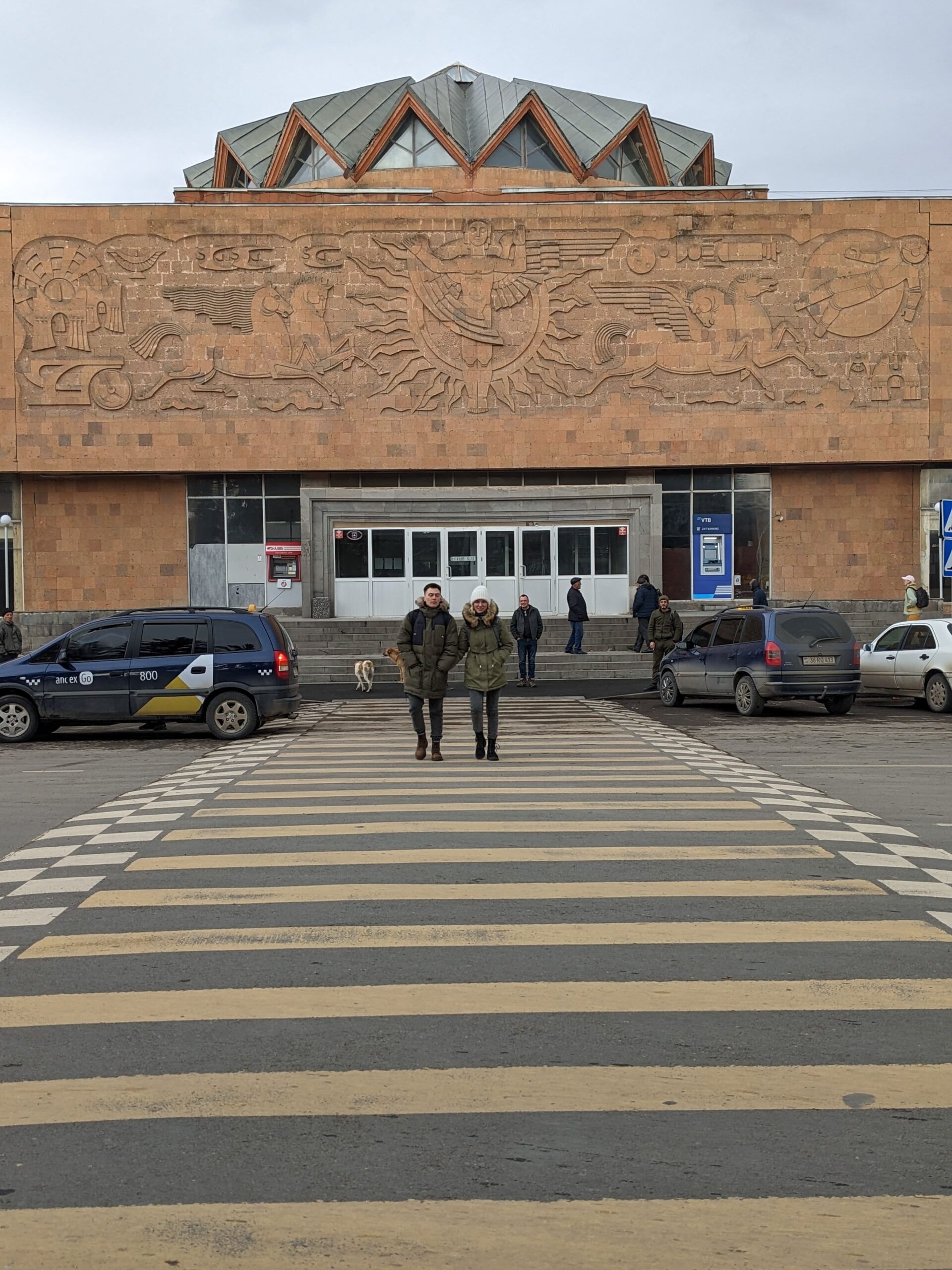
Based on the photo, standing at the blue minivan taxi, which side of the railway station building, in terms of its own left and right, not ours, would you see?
front

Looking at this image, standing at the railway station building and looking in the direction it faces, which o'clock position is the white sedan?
The white sedan is roughly at 11 o'clock from the railway station building.

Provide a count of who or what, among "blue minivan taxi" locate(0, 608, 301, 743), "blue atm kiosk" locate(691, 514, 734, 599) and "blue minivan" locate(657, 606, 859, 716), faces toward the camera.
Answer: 1

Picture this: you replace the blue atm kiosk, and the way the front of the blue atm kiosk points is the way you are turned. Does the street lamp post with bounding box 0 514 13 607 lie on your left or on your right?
on your right

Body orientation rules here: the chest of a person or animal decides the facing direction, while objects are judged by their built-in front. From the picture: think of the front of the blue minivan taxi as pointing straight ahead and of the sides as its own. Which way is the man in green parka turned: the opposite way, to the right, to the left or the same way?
to the left

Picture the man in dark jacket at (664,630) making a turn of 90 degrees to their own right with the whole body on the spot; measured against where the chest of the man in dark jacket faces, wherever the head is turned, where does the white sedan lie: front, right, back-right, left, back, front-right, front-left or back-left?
back-left

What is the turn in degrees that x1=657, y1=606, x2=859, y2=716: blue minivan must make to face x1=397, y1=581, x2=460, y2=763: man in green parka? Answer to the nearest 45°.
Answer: approximately 90° to its left

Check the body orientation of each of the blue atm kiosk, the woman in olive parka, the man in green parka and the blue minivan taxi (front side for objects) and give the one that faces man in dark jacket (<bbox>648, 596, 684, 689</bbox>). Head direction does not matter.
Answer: the blue atm kiosk

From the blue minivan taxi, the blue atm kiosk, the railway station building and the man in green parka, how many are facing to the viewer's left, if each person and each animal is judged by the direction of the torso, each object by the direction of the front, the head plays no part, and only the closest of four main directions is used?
1

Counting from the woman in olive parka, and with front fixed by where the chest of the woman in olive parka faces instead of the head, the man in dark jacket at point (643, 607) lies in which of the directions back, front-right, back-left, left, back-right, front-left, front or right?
back
